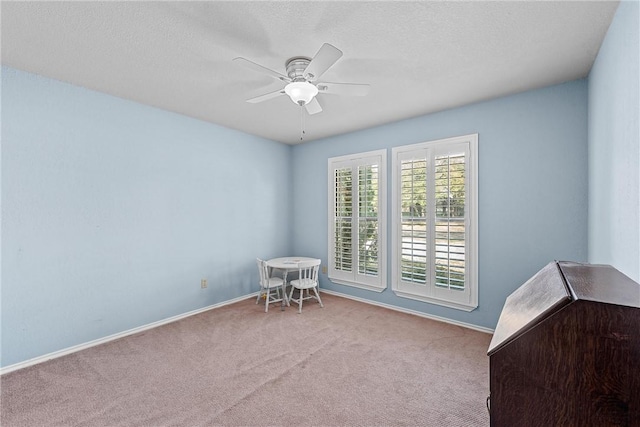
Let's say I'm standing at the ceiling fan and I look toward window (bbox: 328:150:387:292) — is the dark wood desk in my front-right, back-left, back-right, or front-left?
back-right

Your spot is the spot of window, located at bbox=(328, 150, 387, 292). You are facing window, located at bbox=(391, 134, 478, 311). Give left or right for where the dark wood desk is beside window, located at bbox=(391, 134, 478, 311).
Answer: right

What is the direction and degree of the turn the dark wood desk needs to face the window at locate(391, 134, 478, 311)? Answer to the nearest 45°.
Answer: approximately 45° to its right

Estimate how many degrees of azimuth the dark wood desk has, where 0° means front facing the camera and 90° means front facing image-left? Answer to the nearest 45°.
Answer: approximately 90°

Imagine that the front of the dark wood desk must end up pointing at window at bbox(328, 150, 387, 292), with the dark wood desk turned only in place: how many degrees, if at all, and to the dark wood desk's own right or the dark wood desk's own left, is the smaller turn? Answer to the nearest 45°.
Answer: approximately 45° to the dark wood desk's own right
